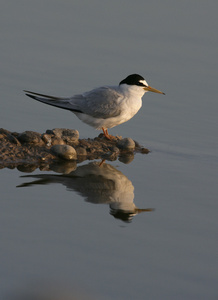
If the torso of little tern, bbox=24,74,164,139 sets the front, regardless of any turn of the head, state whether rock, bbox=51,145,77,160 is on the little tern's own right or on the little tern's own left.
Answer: on the little tern's own right

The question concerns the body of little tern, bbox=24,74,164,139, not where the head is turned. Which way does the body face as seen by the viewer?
to the viewer's right

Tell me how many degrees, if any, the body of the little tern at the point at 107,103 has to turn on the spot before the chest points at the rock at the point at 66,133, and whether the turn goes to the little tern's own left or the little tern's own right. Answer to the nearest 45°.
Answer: approximately 135° to the little tern's own right

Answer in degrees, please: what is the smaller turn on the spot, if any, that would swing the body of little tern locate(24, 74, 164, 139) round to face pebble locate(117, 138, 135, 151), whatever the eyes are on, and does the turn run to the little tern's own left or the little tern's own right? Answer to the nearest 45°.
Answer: approximately 45° to the little tern's own right

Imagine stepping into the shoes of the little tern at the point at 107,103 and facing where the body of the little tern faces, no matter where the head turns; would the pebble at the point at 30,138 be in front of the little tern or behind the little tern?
behind

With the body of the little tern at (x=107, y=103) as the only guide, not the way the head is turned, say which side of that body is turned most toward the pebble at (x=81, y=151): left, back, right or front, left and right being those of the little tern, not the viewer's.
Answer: right
